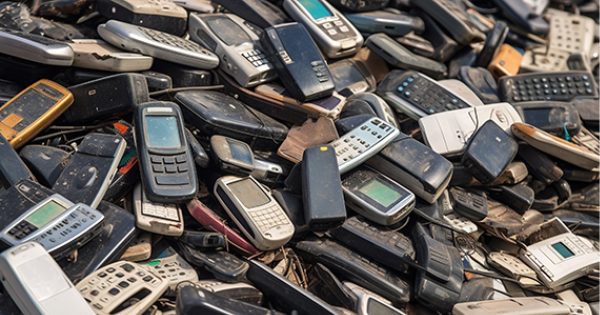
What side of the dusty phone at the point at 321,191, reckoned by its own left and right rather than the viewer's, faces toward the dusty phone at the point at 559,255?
right

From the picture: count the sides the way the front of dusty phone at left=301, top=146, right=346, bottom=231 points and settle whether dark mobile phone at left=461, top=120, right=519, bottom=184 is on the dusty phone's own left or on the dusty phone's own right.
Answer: on the dusty phone's own right

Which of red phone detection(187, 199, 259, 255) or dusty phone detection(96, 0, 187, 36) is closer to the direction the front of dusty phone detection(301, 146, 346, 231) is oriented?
the dusty phone

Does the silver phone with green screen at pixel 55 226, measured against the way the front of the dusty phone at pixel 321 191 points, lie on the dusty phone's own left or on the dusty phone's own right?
on the dusty phone's own left

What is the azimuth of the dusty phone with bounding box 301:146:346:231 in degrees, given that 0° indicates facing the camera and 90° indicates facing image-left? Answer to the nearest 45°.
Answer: approximately 180°

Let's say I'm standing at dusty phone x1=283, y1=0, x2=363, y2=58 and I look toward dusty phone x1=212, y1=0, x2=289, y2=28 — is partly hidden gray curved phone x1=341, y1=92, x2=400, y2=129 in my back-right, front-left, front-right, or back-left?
back-left

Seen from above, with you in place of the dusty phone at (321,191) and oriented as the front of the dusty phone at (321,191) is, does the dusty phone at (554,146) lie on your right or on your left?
on your right

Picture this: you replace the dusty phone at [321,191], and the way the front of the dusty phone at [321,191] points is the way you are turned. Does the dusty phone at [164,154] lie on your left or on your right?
on your left

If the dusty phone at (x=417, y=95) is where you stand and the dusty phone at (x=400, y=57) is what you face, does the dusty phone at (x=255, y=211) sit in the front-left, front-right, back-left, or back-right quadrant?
back-left

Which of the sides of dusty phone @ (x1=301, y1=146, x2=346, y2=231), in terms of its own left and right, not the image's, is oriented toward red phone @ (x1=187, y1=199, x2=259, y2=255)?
left
